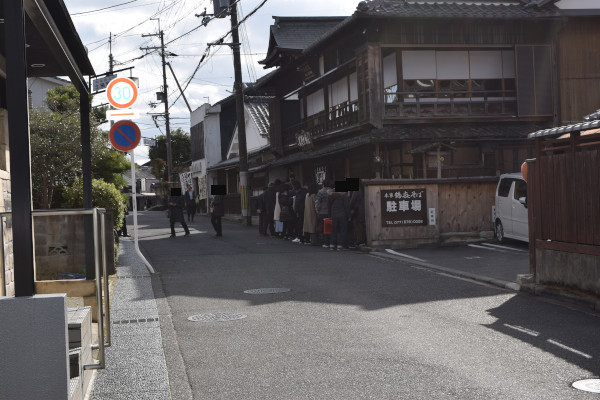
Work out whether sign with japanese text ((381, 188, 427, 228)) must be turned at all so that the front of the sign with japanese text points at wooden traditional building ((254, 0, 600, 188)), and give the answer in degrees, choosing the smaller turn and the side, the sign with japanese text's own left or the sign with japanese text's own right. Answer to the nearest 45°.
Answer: approximately 180°

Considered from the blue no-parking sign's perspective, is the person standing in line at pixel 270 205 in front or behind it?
behind

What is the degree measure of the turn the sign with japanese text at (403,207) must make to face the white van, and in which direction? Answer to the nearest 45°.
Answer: approximately 90° to its left

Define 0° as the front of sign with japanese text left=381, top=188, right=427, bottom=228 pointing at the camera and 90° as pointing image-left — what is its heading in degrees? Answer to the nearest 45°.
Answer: approximately 0°

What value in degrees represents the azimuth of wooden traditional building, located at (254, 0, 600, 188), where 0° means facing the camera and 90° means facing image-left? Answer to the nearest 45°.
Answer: approximately 45°

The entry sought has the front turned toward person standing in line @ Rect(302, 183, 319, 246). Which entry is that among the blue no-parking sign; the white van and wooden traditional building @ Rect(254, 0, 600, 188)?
the wooden traditional building

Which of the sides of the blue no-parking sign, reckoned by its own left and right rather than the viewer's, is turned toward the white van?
left

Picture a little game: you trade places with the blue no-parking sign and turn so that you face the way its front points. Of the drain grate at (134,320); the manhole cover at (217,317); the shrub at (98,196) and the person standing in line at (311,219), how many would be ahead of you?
2

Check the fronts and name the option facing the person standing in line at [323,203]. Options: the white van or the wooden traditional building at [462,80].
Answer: the wooden traditional building
